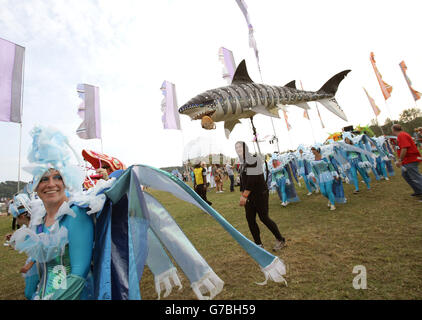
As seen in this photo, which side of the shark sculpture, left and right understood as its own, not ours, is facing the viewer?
left

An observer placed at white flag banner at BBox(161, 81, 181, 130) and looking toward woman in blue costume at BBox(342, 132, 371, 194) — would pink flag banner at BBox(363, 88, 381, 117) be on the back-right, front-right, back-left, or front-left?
front-left

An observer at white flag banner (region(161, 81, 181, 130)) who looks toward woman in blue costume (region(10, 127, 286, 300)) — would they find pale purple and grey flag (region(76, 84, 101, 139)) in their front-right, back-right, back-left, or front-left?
front-right

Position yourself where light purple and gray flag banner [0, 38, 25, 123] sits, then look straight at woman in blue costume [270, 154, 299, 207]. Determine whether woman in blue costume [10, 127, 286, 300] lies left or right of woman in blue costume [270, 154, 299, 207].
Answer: right

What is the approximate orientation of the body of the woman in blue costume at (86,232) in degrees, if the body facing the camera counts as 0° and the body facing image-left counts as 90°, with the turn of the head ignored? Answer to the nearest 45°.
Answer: approximately 45°

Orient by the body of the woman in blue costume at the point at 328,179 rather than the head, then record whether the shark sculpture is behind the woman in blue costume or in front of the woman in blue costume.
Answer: in front

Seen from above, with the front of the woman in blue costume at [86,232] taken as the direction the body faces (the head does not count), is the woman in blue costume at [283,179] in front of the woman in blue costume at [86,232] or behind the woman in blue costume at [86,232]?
behind

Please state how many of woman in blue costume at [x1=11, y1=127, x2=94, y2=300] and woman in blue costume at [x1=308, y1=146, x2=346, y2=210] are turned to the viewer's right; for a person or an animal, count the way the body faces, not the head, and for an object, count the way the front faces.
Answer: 0

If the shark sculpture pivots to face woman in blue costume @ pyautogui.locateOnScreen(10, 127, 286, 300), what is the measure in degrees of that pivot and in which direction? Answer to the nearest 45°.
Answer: approximately 45° to its left

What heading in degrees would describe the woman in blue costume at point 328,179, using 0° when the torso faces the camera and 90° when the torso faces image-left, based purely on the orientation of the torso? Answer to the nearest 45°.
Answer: approximately 45°
